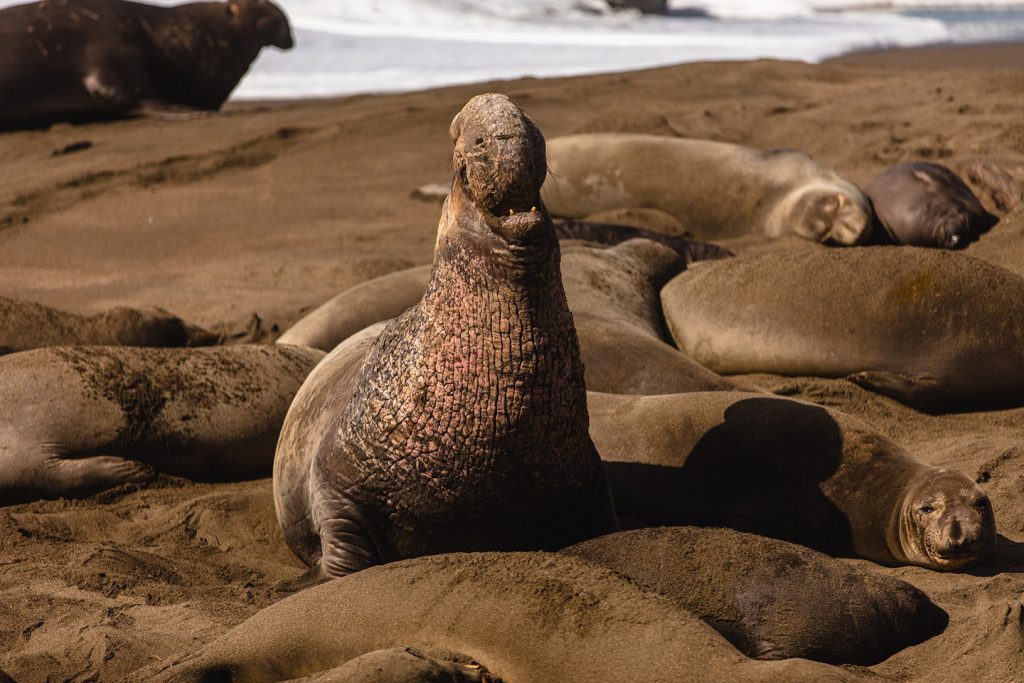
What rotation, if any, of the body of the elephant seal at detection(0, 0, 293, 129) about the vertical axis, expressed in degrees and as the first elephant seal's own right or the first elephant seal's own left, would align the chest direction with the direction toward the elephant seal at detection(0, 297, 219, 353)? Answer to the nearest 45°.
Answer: approximately 90° to the first elephant seal's own right

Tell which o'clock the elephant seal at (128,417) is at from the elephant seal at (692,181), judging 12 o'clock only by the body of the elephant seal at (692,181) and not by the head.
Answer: the elephant seal at (128,417) is roughly at 4 o'clock from the elephant seal at (692,181).

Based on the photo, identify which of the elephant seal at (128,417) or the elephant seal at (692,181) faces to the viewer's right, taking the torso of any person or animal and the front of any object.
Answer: the elephant seal at (692,181)

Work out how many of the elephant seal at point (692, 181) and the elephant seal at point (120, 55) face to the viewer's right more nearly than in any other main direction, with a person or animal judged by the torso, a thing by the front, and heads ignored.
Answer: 2

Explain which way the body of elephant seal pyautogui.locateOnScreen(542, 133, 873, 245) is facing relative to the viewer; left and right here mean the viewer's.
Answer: facing to the right of the viewer

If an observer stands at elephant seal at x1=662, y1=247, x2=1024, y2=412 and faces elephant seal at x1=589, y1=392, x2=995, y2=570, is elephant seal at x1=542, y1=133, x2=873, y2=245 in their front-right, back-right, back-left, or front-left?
back-right

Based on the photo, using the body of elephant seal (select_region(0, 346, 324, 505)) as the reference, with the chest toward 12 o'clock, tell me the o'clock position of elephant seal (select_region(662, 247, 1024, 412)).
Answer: elephant seal (select_region(662, 247, 1024, 412)) is roughly at 6 o'clock from elephant seal (select_region(0, 346, 324, 505)).

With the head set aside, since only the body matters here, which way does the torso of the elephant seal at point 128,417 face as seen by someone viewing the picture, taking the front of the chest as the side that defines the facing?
to the viewer's left

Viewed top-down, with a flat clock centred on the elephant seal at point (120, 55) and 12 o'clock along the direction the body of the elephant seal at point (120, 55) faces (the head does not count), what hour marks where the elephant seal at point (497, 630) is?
the elephant seal at point (497, 630) is roughly at 3 o'clock from the elephant seal at point (120, 55).
